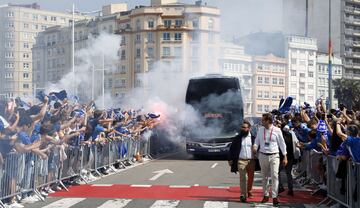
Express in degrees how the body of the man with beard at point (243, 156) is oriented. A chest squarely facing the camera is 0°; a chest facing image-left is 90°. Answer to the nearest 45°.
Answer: approximately 0°

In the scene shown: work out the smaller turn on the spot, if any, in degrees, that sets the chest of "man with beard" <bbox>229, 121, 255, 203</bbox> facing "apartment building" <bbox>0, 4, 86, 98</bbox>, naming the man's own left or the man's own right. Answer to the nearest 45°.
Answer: approximately 90° to the man's own right

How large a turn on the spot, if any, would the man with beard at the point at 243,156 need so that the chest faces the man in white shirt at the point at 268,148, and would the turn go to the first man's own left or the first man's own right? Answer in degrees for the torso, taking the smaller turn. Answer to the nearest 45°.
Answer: approximately 45° to the first man's own left
